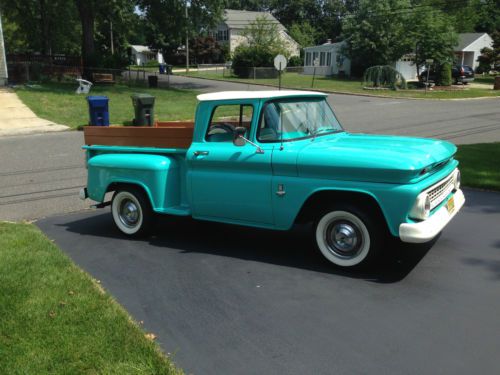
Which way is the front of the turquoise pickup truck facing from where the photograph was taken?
facing the viewer and to the right of the viewer

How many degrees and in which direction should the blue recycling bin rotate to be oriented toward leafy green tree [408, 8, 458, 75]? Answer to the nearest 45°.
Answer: approximately 135° to its left

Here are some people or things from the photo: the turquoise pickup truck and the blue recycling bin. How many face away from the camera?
0

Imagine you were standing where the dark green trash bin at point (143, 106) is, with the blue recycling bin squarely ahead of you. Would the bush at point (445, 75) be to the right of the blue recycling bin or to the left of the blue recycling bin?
right

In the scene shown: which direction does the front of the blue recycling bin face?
toward the camera

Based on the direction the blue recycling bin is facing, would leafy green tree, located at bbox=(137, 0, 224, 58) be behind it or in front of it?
behind

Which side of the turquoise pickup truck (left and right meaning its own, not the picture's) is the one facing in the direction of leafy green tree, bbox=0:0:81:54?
back

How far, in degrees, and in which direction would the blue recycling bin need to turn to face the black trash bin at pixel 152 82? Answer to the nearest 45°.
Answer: approximately 180°

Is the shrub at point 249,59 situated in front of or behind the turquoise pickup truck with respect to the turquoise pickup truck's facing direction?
behind

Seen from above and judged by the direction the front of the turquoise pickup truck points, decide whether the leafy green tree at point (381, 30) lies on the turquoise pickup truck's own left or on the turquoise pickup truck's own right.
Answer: on the turquoise pickup truck's own left

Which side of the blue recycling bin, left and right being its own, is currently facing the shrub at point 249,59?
back
